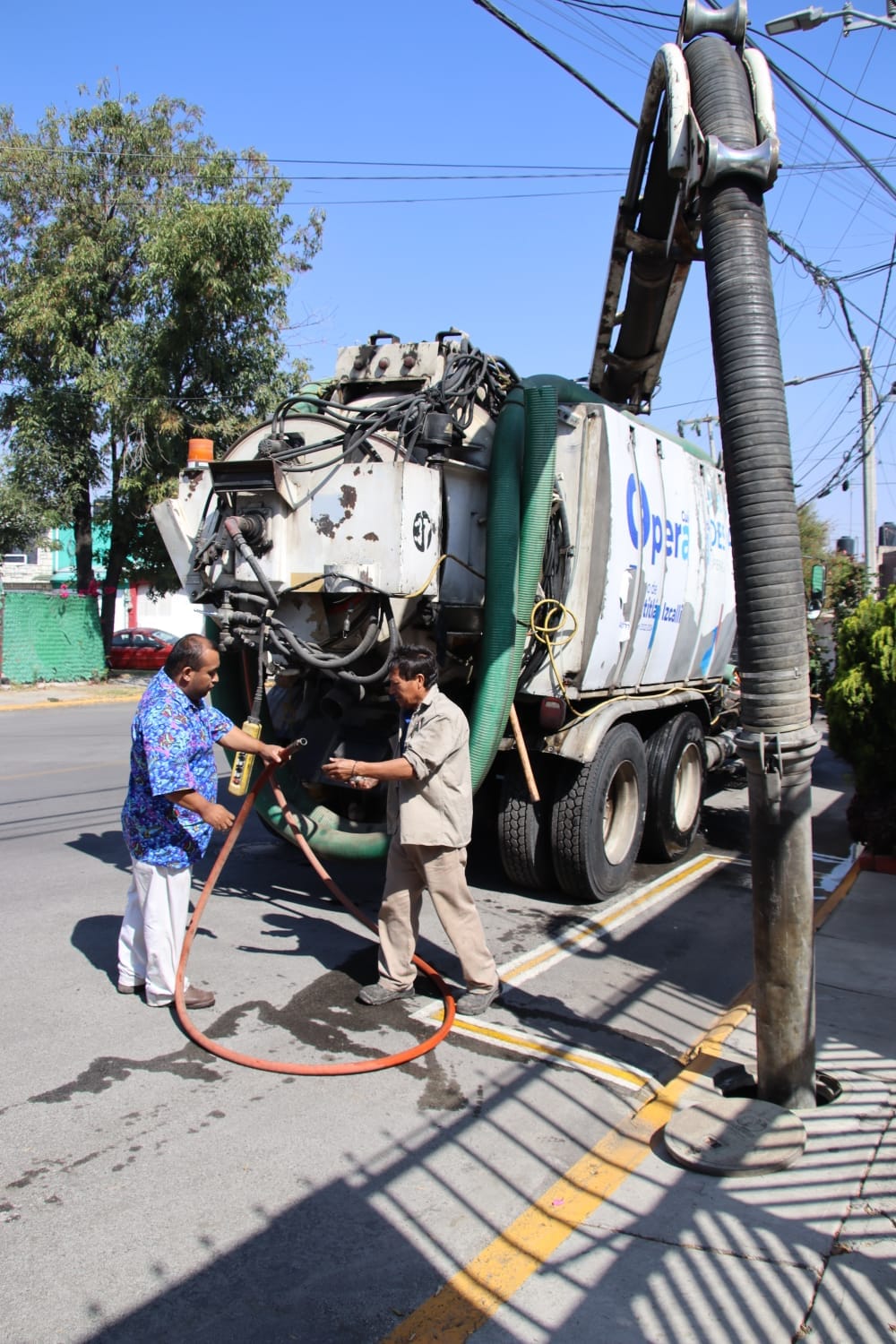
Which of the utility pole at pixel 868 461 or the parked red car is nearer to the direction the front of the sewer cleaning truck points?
the utility pole

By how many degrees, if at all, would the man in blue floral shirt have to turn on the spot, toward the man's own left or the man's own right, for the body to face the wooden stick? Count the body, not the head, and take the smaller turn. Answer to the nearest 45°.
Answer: approximately 45° to the man's own left

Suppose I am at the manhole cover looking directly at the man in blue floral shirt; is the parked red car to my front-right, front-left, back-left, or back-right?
front-right

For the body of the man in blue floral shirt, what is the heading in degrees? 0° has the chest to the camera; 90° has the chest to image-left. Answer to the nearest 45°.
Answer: approximately 270°

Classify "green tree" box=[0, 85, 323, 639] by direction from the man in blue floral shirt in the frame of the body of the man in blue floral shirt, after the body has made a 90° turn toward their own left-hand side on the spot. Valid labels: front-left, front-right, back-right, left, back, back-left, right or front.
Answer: front

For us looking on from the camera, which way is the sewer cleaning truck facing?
facing away from the viewer and to the right of the viewer

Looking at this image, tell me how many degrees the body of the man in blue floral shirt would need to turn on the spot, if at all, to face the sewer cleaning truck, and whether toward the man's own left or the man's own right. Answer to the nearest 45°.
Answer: approximately 45° to the man's own left

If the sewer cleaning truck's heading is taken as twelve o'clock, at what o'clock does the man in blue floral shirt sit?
The man in blue floral shirt is roughly at 6 o'clock from the sewer cleaning truck.

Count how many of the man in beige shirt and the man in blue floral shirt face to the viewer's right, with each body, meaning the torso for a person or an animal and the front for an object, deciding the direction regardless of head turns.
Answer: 1

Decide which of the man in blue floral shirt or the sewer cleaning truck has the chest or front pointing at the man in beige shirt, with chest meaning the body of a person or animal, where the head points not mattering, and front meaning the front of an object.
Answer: the man in blue floral shirt

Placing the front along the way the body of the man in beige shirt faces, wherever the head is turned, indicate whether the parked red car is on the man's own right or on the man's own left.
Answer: on the man's own right

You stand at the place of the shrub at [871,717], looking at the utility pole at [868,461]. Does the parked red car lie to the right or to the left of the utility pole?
left

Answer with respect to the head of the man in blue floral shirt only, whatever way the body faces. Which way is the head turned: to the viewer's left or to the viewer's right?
to the viewer's right

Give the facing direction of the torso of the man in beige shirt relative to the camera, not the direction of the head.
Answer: to the viewer's left
